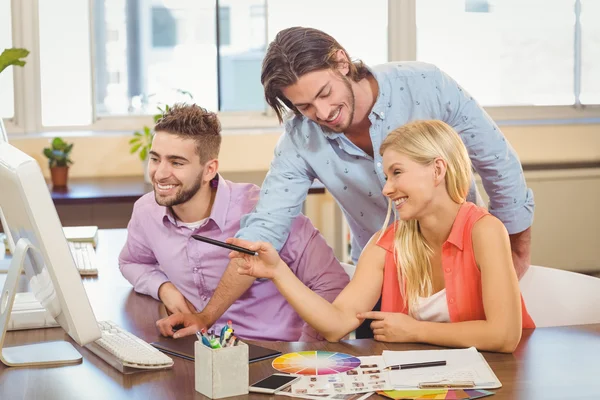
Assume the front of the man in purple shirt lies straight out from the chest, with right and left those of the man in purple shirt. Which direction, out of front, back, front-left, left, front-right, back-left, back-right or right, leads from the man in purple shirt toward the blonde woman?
left

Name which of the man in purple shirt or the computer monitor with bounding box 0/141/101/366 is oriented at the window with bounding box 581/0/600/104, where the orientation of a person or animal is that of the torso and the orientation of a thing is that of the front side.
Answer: the computer monitor

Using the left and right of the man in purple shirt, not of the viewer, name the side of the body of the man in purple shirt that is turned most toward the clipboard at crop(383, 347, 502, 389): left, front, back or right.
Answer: left

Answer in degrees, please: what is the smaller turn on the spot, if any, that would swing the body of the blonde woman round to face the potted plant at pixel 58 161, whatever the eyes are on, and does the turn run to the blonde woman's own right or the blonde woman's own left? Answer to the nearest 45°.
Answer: approximately 90° to the blonde woman's own right

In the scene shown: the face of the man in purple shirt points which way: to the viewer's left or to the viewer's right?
to the viewer's left

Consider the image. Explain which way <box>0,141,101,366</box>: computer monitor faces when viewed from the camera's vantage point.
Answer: facing away from the viewer and to the right of the viewer

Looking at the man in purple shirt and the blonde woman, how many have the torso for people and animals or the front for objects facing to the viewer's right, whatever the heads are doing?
0

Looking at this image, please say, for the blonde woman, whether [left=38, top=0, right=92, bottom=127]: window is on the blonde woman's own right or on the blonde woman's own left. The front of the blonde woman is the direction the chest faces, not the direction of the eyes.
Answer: on the blonde woman's own right

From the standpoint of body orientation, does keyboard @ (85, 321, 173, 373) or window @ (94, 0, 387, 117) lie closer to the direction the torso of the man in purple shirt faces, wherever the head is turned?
the keyboard

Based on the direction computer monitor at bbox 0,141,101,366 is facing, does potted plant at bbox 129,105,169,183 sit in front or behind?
in front

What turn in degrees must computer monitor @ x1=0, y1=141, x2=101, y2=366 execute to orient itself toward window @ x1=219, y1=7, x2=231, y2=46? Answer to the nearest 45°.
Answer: approximately 45° to its left

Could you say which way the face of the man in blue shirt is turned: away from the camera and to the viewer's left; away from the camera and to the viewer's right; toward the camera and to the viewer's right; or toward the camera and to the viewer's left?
toward the camera and to the viewer's left
